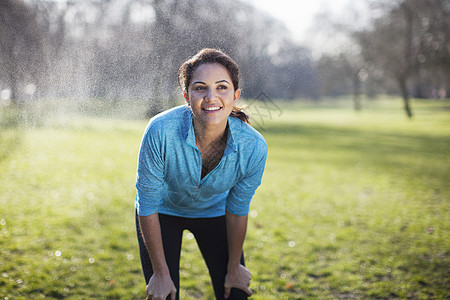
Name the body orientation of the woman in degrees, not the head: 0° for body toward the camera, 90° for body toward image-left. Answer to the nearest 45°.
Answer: approximately 0°

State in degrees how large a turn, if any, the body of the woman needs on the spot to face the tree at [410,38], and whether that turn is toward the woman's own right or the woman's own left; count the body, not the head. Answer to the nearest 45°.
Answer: approximately 135° to the woman's own left
